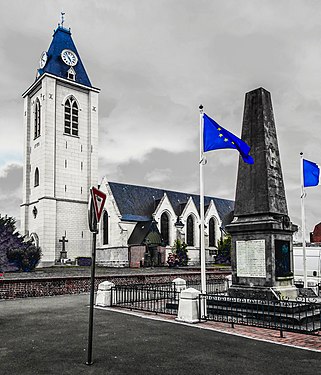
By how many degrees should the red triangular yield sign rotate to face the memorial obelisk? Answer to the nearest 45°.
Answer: approximately 90° to its left

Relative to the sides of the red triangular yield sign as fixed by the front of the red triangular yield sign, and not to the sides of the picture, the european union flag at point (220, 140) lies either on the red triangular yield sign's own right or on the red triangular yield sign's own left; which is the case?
on the red triangular yield sign's own left

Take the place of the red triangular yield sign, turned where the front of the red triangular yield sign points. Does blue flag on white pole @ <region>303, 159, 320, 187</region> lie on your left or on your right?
on your left

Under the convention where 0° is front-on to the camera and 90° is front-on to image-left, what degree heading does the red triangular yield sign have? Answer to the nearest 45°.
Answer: approximately 315°
